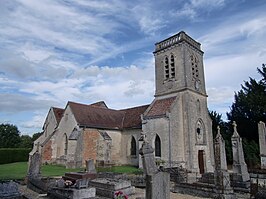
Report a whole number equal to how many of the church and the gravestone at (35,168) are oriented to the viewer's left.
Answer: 0

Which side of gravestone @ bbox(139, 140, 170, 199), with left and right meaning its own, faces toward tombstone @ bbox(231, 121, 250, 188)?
left

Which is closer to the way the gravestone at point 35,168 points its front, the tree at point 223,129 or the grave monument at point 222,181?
the grave monument

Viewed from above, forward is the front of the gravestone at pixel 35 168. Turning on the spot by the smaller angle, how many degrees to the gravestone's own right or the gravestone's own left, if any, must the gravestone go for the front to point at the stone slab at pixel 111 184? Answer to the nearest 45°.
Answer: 0° — it already faces it

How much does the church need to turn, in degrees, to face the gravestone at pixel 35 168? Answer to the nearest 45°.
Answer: approximately 90° to its right

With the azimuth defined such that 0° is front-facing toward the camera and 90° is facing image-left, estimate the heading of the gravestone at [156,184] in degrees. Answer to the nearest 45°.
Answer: approximately 315°
